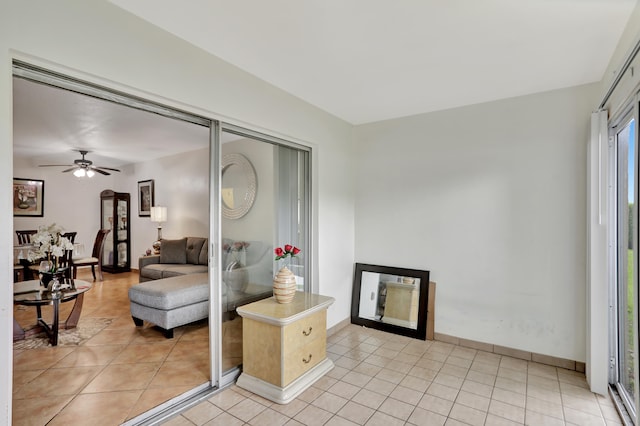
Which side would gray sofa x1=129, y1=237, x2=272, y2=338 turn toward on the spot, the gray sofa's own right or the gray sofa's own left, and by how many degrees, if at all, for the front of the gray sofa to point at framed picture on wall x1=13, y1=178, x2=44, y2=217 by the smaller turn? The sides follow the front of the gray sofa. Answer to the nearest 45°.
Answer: approximately 90° to the gray sofa's own right

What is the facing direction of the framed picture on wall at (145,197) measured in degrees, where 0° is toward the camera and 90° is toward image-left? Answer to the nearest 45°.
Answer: approximately 45°

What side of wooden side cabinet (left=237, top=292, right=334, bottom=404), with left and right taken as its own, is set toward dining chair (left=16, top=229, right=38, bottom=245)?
back

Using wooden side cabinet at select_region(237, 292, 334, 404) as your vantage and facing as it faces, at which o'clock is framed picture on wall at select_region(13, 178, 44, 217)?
The framed picture on wall is roughly at 6 o'clock from the wooden side cabinet.

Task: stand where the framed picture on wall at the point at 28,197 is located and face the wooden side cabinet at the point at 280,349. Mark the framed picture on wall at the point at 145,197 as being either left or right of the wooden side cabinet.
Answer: left

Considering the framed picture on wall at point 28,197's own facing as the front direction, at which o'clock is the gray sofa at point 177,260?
The gray sofa is roughly at 11 o'clock from the framed picture on wall.

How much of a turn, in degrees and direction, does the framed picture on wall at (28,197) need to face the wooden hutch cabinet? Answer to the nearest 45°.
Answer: approximately 90° to its left

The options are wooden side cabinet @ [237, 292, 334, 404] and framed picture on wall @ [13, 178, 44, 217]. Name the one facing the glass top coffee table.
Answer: the framed picture on wall
